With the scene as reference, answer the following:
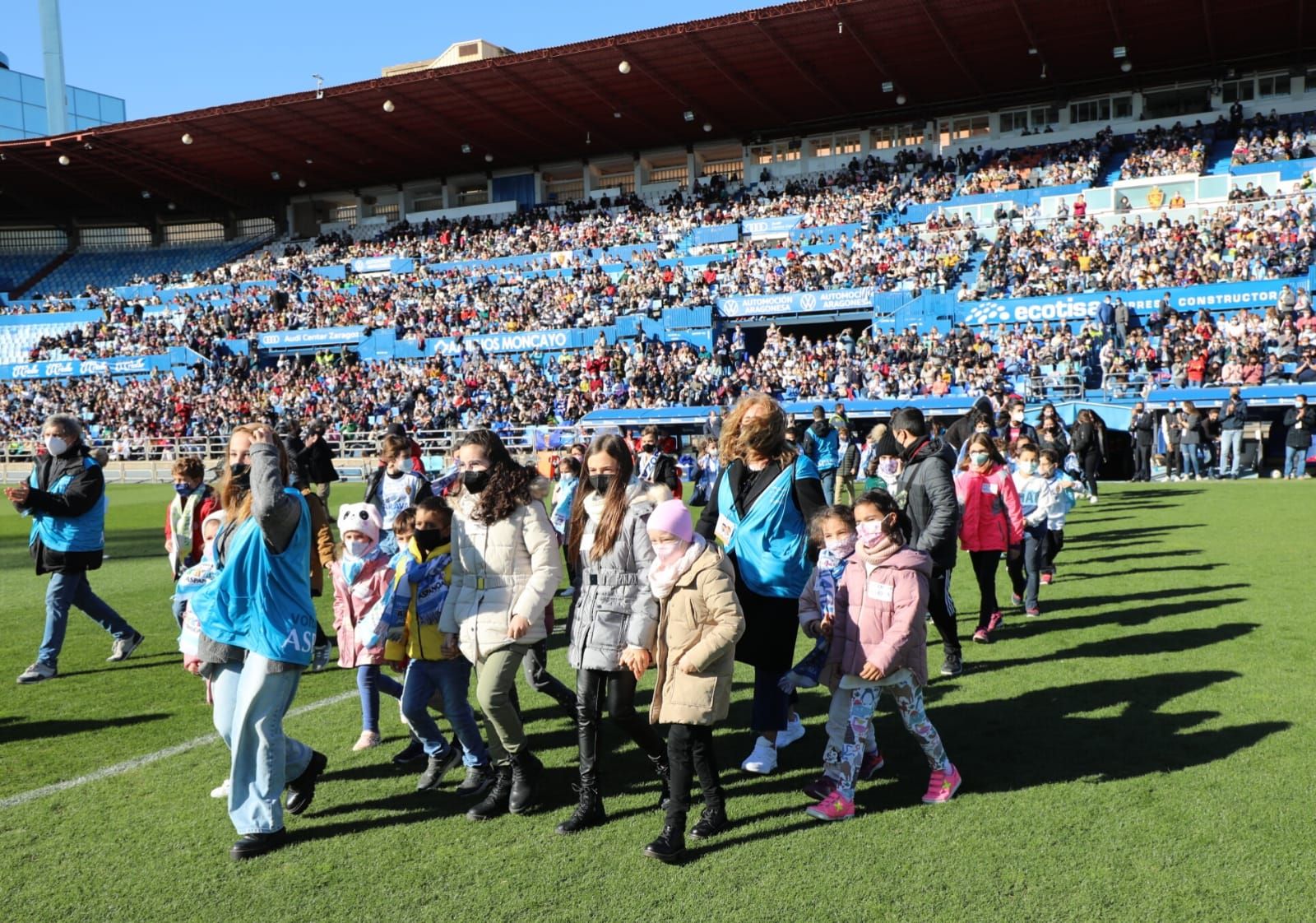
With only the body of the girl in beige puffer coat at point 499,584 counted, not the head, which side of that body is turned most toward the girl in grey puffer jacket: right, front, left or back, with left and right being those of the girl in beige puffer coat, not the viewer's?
left

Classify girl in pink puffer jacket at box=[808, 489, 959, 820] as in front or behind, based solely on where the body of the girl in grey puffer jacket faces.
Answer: behind

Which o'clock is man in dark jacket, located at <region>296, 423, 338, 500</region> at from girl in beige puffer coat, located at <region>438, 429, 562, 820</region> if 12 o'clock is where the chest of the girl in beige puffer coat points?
The man in dark jacket is roughly at 4 o'clock from the girl in beige puffer coat.

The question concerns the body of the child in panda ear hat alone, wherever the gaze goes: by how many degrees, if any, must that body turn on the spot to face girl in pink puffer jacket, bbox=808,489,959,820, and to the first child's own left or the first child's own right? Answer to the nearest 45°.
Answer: approximately 90° to the first child's own left

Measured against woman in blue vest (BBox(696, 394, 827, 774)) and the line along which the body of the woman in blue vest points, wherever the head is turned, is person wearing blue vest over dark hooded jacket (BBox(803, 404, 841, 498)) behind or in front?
behind

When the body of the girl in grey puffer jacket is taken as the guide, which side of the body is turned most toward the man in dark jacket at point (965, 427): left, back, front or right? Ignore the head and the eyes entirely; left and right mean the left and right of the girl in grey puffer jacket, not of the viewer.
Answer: back

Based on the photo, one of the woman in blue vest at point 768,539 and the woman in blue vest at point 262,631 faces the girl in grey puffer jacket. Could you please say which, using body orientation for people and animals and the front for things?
the woman in blue vest at point 768,539

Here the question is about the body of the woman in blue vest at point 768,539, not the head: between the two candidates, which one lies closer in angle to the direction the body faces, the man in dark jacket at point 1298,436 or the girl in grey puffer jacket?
the girl in grey puffer jacket

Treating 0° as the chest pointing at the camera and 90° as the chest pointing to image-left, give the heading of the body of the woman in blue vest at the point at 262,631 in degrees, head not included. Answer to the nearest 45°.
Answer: approximately 45°

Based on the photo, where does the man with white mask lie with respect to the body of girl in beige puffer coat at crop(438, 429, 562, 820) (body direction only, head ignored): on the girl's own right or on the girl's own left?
on the girl's own right

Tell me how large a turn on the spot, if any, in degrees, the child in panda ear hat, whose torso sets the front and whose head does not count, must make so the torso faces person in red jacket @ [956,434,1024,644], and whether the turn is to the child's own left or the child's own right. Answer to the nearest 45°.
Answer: approximately 135° to the child's own left
